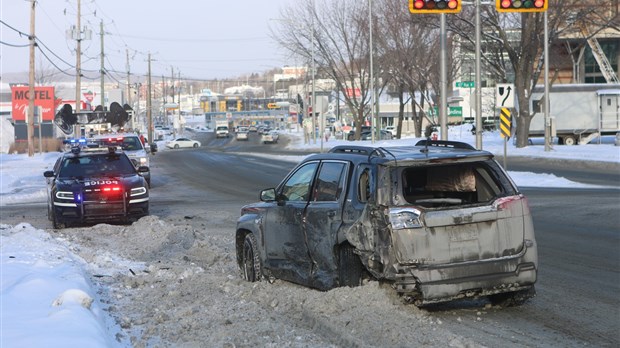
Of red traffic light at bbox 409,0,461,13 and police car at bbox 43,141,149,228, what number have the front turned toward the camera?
2

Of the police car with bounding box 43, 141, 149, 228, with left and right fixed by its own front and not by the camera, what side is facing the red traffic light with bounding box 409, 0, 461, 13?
left

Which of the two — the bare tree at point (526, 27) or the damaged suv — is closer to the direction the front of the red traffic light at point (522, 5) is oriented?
the damaged suv

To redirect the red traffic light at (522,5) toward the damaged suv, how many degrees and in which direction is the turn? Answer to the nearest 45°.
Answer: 0° — it already faces it

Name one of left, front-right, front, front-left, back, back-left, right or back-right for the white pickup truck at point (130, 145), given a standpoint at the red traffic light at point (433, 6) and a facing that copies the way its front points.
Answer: back-right

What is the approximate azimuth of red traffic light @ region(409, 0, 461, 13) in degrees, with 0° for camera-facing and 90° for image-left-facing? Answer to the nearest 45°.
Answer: approximately 0°

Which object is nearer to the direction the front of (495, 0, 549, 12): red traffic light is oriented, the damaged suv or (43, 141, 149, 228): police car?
the damaged suv

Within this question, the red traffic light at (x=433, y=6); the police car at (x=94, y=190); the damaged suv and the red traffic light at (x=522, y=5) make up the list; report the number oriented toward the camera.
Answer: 3

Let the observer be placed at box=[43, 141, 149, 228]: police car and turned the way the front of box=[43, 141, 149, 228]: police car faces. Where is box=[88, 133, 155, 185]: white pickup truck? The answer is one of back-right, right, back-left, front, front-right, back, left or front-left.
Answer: back

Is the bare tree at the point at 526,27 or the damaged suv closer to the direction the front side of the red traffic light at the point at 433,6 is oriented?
the damaged suv

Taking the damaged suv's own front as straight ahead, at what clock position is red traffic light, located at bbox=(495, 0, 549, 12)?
The red traffic light is roughly at 2 o'clock from the damaged suv.
